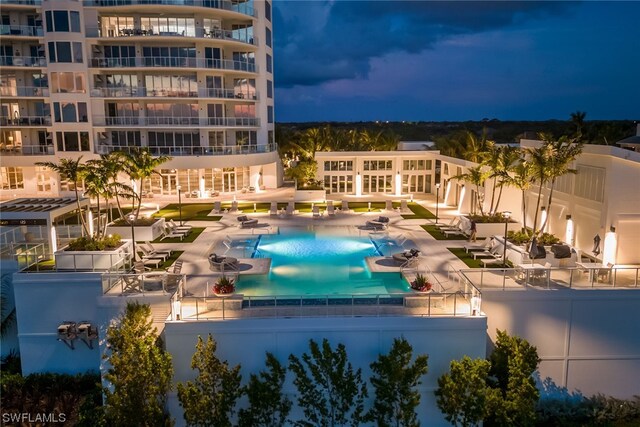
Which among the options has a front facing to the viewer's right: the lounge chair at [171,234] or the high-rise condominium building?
the lounge chair

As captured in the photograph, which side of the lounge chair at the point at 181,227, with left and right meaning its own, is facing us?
right

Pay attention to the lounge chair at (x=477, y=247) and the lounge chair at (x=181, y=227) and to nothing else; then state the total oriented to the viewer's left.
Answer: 1

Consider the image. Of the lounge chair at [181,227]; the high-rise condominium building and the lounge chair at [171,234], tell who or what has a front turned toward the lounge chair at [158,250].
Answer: the high-rise condominium building

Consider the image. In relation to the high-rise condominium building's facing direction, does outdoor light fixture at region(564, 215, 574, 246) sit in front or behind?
in front

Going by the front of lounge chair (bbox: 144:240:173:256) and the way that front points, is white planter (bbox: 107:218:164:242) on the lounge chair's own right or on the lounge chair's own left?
on the lounge chair's own left

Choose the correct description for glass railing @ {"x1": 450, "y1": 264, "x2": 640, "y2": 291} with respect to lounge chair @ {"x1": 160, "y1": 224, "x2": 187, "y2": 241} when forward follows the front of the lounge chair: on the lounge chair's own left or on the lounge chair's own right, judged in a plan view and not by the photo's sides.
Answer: on the lounge chair's own right

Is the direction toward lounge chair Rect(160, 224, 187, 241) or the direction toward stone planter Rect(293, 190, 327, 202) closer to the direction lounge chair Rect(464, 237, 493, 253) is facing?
the lounge chair

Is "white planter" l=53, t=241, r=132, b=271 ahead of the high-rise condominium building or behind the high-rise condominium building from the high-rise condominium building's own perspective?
ahead

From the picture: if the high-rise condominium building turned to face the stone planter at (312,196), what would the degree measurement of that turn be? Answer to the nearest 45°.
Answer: approximately 45° to its left

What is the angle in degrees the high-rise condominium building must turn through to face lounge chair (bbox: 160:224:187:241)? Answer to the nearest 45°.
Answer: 0° — it already faces it

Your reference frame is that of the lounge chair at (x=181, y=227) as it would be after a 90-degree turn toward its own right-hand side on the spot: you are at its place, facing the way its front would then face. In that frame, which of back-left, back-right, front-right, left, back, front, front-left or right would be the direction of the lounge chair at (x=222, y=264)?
front

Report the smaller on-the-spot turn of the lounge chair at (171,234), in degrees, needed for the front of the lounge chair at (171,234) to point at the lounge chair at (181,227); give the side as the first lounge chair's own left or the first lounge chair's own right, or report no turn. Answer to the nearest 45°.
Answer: approximately 45° to the first lounge chair's own left

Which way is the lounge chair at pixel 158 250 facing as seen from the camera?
to the viewer's right

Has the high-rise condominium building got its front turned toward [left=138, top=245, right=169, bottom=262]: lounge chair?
yes

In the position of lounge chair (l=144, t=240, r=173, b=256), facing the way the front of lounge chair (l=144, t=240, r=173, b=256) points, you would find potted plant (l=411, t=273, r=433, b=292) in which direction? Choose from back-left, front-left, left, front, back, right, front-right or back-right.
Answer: front-right

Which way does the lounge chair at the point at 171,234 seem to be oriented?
to the viewer's right

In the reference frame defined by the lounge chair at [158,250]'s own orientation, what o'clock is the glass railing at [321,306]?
The glass railing is roughly at 2 o'clock from the lounge chair.

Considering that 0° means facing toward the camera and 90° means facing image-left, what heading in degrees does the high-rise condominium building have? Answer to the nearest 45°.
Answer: approximately 0°
